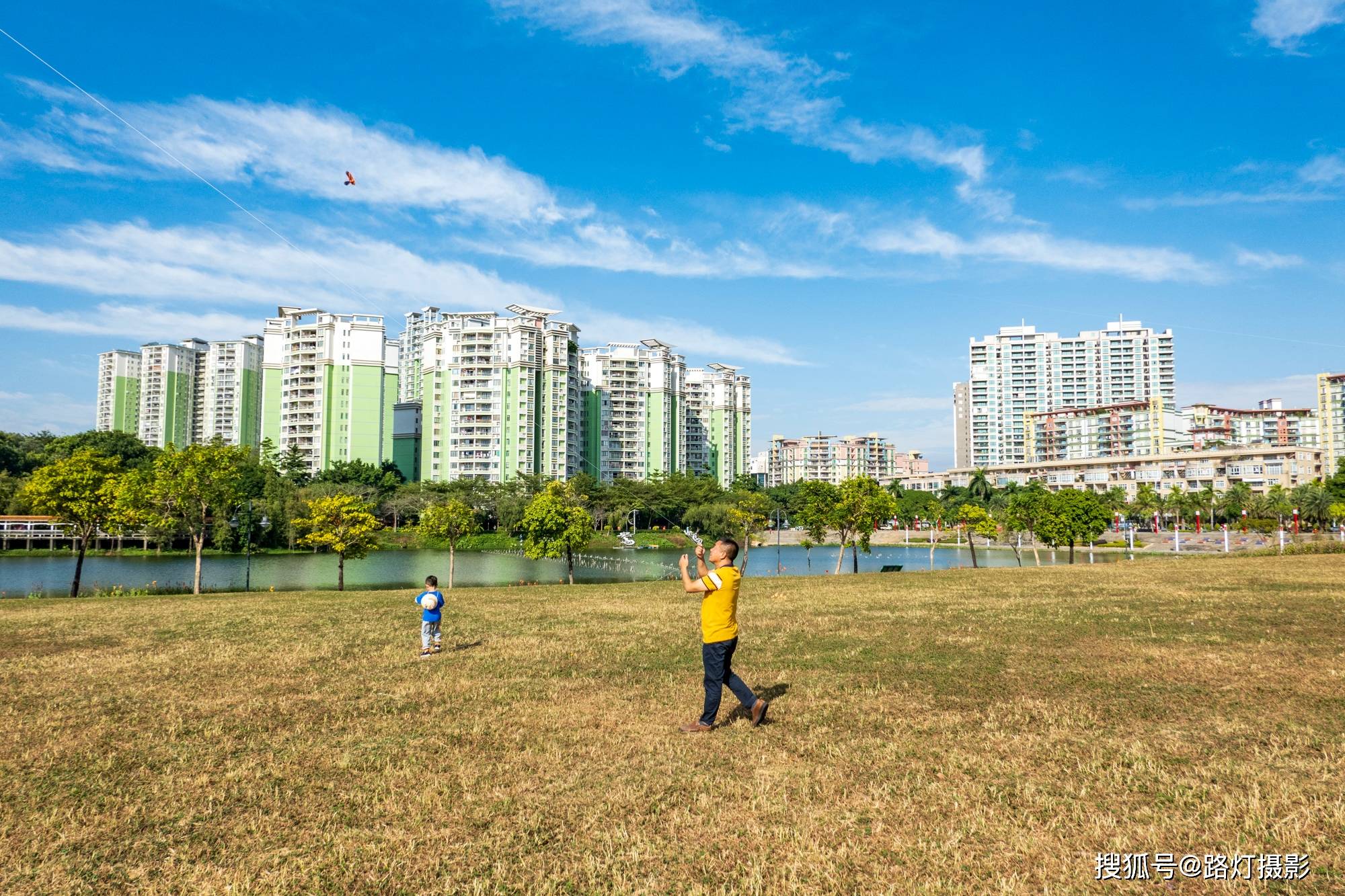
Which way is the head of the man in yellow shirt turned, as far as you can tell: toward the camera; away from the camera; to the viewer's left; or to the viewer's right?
to the viewer's left

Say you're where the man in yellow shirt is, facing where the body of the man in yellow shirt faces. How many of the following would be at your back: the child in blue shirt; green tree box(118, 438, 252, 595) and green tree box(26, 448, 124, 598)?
0

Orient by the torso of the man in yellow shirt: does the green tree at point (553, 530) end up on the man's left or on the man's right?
on the man's right
